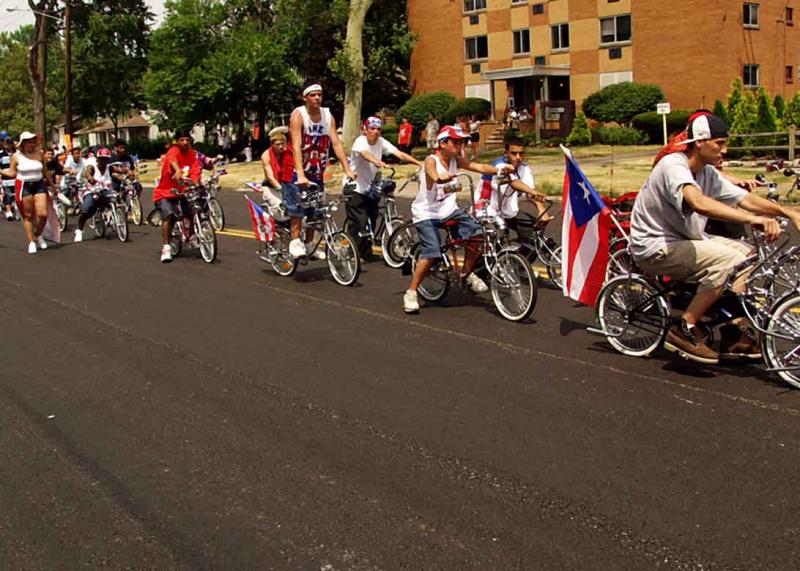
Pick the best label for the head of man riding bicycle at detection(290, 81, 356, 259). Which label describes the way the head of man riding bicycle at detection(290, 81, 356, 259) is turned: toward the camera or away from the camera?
toward the camera

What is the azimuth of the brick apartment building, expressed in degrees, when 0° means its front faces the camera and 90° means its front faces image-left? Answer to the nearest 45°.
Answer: approximately 45°

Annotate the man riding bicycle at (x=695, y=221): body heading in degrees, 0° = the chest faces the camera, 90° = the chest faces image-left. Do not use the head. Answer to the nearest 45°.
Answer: approximately 270°

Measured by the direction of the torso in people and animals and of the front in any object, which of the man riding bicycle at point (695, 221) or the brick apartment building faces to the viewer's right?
the man riding bicycle

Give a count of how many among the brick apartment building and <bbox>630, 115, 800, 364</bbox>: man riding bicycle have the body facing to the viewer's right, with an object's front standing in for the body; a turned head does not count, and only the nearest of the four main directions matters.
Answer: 1

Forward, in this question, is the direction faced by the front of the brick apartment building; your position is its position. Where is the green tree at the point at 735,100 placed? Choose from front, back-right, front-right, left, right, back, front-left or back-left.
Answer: front-left

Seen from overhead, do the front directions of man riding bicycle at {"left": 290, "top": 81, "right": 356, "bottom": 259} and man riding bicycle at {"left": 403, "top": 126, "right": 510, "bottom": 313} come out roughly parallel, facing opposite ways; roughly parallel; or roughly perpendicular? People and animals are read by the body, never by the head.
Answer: roughly parallel

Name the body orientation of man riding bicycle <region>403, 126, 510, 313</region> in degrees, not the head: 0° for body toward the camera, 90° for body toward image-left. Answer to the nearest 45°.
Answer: approximately 315°

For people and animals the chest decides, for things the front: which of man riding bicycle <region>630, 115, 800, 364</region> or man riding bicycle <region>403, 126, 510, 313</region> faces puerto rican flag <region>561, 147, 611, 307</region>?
man riding bicycle <region>403, 126, 510, 313</region>

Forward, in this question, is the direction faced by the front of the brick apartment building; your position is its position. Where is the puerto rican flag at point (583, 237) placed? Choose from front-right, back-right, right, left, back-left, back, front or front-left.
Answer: front-left
